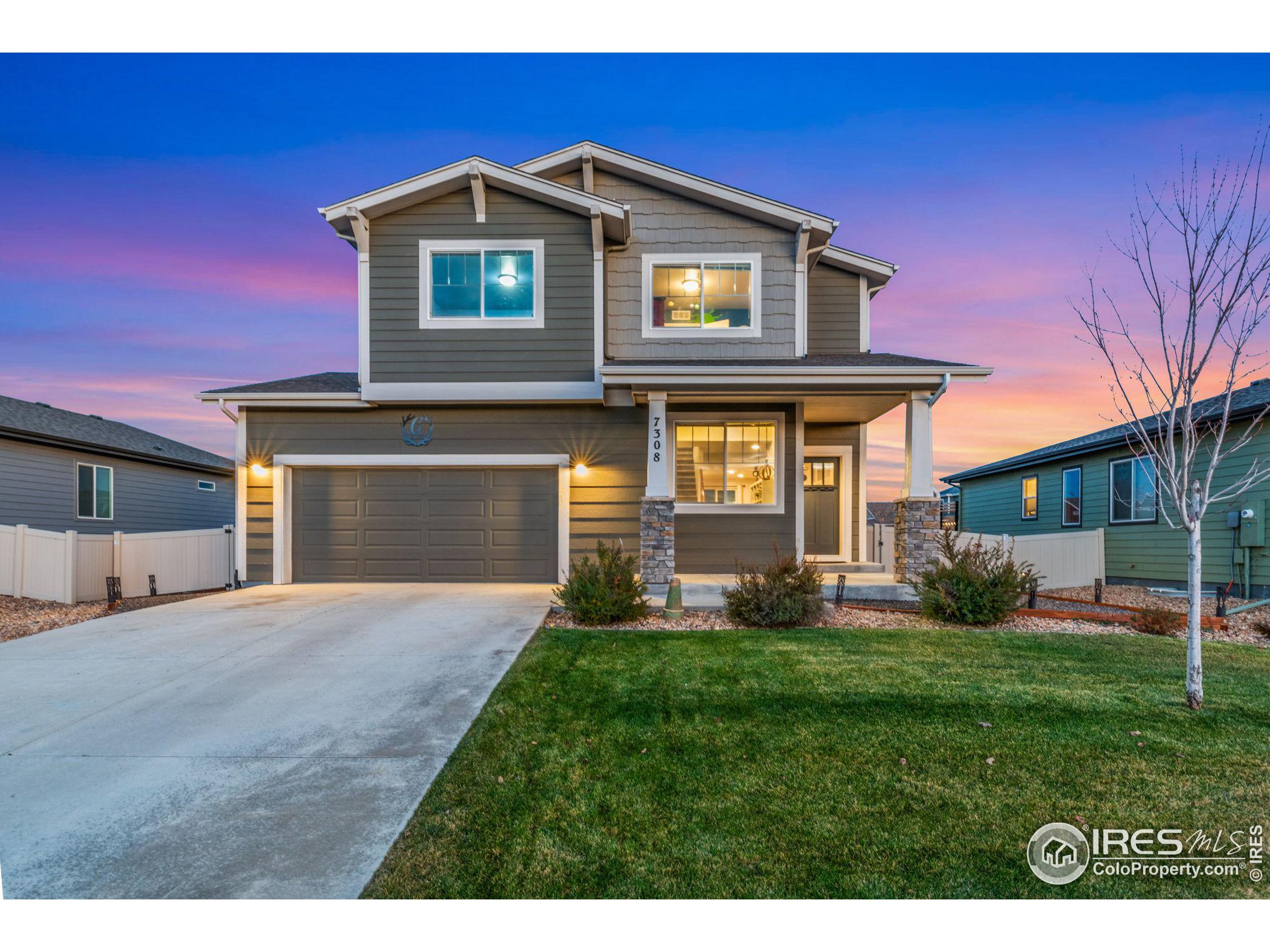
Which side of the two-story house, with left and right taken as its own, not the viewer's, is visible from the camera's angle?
front

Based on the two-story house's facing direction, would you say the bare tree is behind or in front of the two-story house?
in front

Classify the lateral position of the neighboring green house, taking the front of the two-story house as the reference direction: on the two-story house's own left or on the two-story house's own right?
on the two-story house's own left

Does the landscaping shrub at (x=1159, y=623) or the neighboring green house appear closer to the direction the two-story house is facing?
the landscaping shrub

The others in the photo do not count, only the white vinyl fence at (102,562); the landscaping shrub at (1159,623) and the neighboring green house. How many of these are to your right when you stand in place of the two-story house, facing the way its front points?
1

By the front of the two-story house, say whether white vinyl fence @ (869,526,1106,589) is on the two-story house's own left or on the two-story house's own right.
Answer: on the two-story house's own left

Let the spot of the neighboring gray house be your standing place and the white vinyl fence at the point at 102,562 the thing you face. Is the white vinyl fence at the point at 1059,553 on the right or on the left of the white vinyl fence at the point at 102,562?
left

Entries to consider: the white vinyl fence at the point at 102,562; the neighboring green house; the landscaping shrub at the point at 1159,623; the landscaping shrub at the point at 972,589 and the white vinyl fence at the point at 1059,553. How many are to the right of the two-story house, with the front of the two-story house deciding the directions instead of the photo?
1

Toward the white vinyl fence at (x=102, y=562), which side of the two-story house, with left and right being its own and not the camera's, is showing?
right

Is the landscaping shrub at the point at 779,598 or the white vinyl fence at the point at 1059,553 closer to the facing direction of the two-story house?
the landscaping shrub
